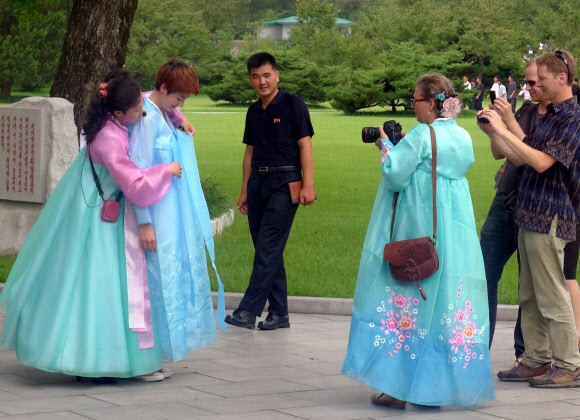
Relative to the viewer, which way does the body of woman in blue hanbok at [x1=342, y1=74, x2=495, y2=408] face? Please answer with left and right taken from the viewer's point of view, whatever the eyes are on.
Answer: facing away from the viewer and to the left of the viewer

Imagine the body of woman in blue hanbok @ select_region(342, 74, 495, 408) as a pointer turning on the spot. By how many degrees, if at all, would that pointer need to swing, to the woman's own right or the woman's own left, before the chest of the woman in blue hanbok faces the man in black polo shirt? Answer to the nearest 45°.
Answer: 0° — they already face them

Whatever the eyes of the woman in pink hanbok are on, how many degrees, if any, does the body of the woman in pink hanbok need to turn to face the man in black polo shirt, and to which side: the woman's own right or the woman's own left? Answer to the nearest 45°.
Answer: approximately 45° to the woman's own left

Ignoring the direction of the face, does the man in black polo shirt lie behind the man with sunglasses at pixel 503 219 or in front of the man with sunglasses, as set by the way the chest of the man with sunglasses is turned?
in front

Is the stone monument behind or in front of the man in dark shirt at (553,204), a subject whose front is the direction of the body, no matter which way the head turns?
in front

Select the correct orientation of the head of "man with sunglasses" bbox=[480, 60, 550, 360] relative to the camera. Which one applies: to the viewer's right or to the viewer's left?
to the viewer's left

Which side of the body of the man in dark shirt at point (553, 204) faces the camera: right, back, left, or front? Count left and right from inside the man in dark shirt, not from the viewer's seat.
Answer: left

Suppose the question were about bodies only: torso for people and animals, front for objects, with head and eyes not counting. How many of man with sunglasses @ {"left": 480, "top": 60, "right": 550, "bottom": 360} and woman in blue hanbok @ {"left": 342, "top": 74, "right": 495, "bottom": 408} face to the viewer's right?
0

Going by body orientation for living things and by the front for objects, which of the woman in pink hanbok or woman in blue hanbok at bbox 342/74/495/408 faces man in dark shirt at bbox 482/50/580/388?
the woman in pink hanbok

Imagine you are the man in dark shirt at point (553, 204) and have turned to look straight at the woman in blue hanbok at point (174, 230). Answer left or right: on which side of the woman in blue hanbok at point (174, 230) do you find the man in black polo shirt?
right

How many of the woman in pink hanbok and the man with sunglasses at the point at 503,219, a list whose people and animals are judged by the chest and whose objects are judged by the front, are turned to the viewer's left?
1

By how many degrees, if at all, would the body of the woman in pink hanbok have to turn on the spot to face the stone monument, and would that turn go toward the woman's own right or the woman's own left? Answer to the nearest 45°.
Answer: approximately 90° to the woman's own left

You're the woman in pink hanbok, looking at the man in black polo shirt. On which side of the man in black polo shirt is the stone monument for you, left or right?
left

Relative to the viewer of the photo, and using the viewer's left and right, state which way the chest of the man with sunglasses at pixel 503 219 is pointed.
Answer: facing to the left of the viewer

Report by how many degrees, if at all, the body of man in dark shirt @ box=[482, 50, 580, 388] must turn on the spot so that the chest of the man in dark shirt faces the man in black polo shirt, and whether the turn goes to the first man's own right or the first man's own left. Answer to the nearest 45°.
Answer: approximately 45° to the first man's own right

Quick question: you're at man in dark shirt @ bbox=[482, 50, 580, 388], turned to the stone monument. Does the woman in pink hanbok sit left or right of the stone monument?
left

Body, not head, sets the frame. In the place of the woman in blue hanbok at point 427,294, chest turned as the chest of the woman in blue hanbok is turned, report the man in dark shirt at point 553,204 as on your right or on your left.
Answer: on your right

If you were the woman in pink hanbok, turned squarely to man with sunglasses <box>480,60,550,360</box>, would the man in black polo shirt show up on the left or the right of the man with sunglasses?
left

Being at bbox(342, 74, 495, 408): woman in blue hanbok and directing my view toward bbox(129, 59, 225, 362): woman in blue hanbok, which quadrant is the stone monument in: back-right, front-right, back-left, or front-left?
front-right

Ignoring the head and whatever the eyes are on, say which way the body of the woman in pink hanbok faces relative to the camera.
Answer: to the viewer's right
